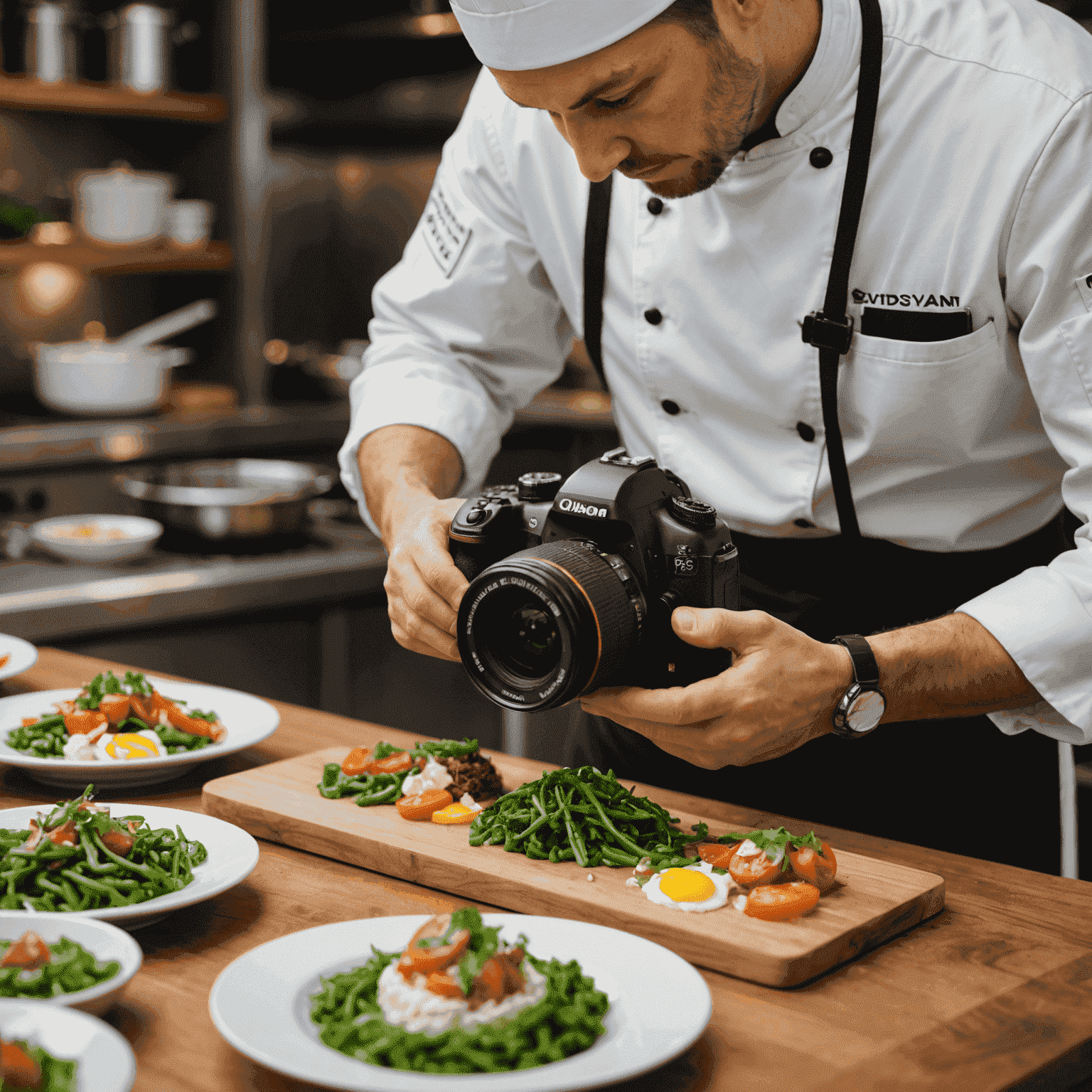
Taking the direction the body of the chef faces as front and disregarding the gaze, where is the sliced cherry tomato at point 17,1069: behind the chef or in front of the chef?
in front

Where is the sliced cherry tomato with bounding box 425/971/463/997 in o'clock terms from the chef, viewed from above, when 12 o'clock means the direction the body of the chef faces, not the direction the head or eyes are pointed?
The sliced cherry tomato is roughly at 11 o'clock from the chef.

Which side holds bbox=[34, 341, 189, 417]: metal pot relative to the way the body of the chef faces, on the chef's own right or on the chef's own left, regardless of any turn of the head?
on the chef's own right

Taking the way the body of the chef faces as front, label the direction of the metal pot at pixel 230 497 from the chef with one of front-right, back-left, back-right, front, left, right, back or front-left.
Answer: right

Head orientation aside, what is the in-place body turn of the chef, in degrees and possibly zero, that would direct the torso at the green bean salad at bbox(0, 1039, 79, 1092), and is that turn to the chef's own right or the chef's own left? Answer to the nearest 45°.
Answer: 0° — they already face it

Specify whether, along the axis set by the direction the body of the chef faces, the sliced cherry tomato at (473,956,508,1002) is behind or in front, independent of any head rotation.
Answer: in front

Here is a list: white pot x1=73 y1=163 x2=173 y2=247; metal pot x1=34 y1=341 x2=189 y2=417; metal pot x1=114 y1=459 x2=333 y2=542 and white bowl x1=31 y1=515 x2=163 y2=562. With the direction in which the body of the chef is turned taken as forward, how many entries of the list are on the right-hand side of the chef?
4

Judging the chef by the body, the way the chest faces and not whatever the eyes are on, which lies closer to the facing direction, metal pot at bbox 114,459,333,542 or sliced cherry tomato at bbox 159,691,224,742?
the sliced cherry tomato

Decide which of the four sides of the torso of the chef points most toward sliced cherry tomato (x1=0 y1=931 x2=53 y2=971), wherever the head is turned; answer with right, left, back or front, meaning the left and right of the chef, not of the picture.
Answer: front
